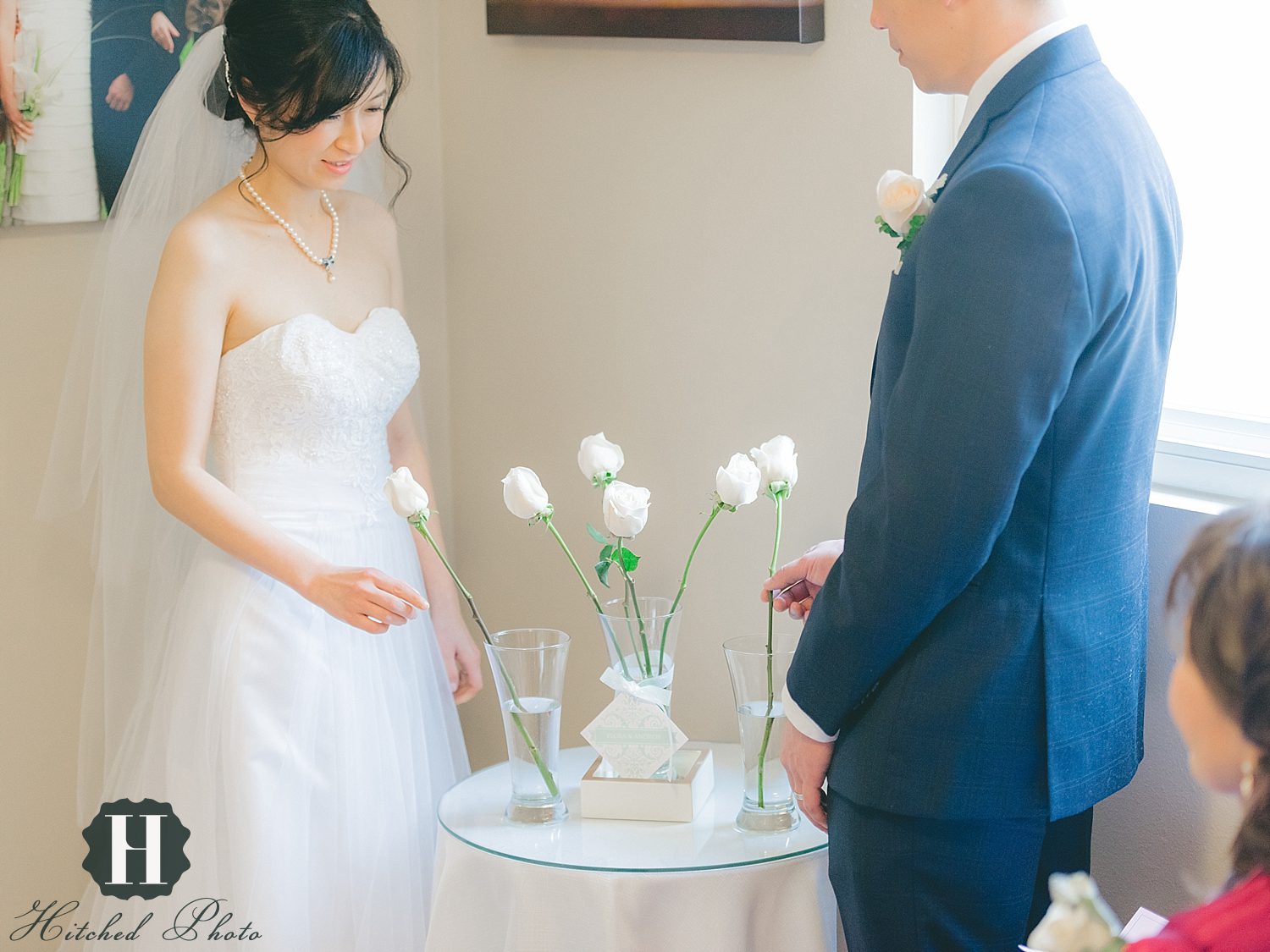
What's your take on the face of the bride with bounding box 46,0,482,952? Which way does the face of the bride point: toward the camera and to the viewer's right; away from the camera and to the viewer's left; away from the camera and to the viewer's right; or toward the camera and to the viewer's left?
toward the camera and to the viewer's right

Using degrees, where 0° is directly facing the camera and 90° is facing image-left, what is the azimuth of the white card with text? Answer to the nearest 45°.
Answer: approximately 0°

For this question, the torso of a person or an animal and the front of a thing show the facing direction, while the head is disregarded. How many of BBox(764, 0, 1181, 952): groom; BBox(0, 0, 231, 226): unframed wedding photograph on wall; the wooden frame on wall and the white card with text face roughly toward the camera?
3

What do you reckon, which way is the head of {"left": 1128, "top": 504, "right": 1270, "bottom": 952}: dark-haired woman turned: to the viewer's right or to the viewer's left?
to the viewer's left
